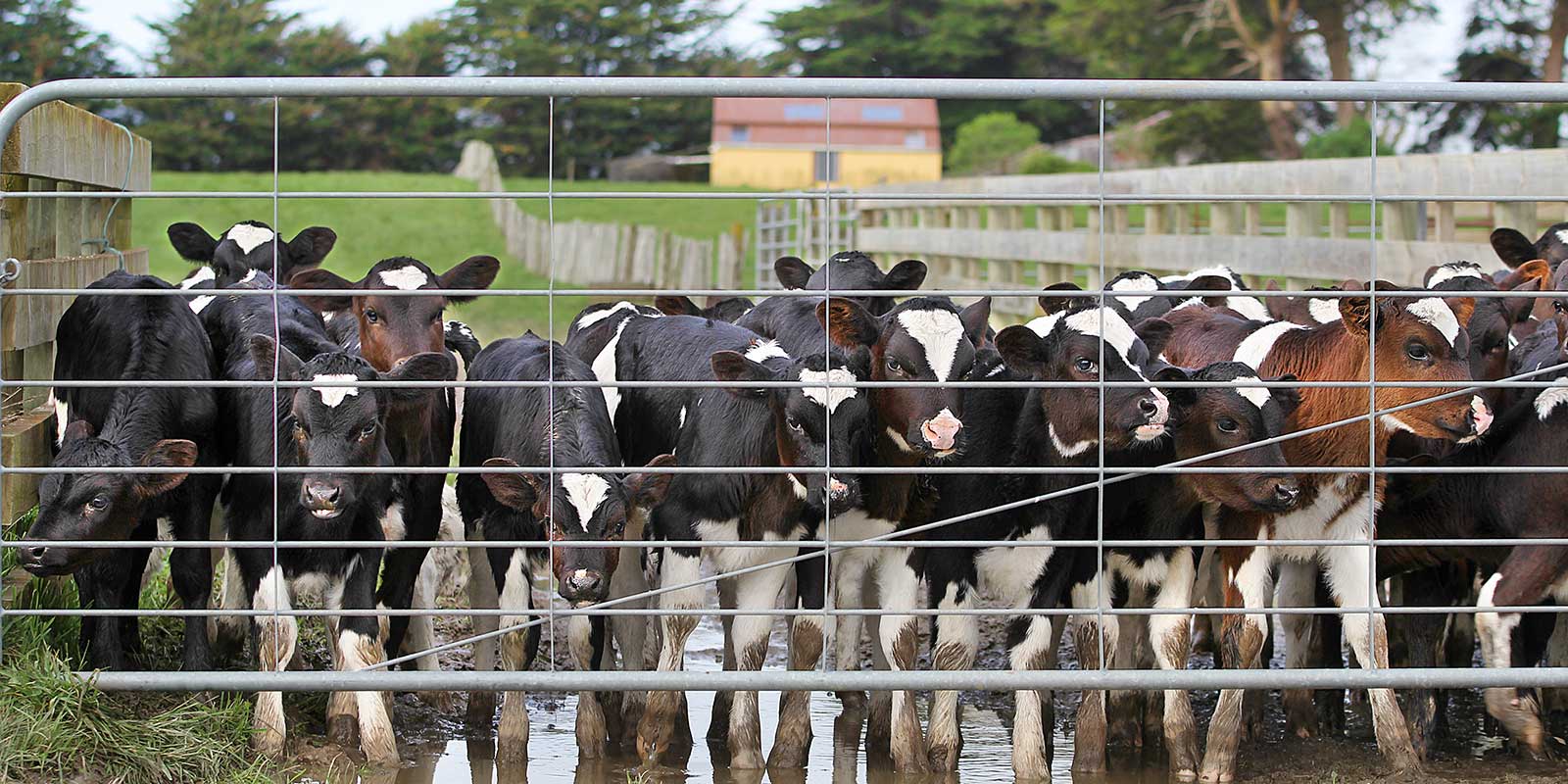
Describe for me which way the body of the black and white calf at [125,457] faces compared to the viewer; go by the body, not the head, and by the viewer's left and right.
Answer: facing the viewer

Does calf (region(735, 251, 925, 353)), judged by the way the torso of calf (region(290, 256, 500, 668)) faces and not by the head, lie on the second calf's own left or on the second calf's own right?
on the second calf's own left

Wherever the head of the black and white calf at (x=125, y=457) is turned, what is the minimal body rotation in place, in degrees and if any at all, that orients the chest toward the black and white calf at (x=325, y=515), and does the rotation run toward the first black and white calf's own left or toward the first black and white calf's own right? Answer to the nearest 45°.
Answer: approximately 45° to the first black and white calf's own left

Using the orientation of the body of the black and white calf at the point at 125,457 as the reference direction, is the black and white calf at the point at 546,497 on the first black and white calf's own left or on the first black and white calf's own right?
on the first black and white calf's own left

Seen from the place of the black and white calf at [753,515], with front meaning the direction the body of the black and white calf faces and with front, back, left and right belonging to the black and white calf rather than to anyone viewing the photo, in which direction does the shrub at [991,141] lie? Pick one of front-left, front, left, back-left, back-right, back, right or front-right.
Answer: back-left

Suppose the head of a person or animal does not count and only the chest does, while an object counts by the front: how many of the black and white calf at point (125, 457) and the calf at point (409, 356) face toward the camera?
2

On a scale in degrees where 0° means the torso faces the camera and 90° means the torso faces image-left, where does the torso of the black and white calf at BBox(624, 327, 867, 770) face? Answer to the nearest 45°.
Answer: approximately 315°

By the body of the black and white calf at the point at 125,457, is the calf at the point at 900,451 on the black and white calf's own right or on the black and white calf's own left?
on the black and white calf's own left

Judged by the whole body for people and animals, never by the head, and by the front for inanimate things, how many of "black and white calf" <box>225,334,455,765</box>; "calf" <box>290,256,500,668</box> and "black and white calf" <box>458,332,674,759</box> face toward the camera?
3

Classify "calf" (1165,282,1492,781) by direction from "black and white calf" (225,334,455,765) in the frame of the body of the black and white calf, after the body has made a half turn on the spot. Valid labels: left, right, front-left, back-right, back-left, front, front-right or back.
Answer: right

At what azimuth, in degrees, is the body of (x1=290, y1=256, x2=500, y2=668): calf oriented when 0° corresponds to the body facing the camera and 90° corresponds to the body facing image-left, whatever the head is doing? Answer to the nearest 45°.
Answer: approximately 0°

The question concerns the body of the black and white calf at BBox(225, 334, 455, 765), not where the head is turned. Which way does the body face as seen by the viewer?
toward the camera

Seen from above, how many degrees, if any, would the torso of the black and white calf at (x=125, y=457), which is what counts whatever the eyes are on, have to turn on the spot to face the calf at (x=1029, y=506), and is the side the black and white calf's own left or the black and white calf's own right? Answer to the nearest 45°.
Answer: approximately 90° to the black and white calf's own left

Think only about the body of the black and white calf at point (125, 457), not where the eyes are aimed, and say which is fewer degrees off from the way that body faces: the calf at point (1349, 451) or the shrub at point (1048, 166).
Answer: the calf
